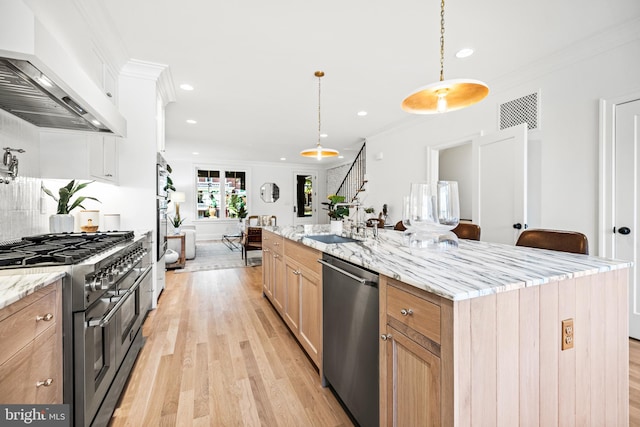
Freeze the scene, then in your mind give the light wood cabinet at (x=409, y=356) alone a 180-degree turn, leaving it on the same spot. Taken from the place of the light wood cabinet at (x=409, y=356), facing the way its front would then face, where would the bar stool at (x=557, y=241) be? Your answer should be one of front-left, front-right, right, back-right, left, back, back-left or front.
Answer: front

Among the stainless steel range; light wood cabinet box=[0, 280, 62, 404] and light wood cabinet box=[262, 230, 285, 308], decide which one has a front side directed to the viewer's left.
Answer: light wood cabinet box=[262, 230, 285, 308]

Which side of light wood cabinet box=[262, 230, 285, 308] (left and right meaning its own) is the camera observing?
left

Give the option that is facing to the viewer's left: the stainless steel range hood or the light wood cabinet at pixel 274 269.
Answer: the light wood cabinet

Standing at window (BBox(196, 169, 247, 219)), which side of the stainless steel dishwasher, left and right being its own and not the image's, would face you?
right

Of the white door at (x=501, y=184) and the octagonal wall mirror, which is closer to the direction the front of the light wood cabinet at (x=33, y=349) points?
the white door

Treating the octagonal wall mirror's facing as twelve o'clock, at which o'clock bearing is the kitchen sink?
The kitchen sink is roughly at 12 o'clock from the octagonal wall mirror.

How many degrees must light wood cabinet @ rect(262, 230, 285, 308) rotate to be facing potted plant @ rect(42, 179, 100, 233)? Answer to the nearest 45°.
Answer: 0° — it already faces it

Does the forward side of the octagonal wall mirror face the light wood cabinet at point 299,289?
yes

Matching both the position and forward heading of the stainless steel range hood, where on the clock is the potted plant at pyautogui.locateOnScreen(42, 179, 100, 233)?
The potted plant is roughly at 9 o'clock from the stainless steel range hood.

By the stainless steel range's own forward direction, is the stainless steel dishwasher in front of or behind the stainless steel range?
in front

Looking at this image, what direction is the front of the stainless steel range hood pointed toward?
to the viewer's right

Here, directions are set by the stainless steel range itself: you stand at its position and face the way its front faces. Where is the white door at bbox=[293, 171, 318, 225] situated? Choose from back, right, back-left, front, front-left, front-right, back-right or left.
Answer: front-left

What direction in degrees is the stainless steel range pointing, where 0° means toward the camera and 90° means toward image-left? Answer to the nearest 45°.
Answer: approximately 270°
